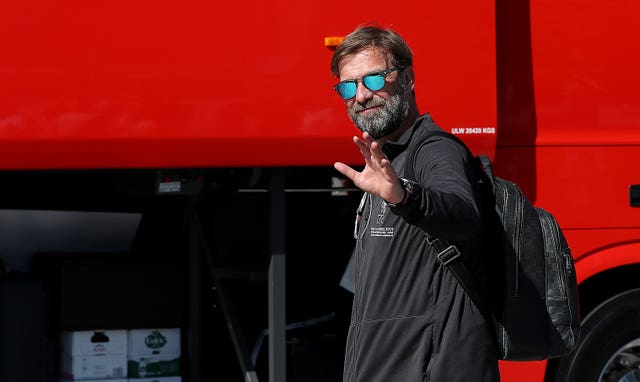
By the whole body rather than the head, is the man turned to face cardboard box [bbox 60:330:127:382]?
no

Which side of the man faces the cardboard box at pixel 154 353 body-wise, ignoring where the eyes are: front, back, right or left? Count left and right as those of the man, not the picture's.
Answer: right

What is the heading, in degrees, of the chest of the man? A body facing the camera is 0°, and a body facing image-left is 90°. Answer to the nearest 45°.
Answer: approximately 45°
